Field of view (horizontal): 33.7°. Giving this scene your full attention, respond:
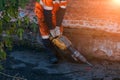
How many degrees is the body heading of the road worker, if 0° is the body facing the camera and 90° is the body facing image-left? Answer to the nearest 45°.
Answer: approximately 315°
